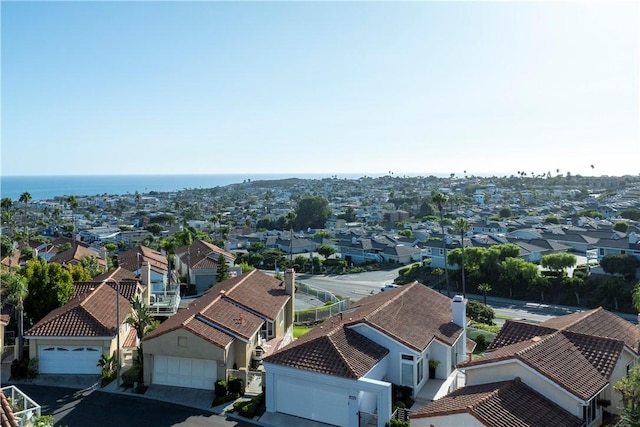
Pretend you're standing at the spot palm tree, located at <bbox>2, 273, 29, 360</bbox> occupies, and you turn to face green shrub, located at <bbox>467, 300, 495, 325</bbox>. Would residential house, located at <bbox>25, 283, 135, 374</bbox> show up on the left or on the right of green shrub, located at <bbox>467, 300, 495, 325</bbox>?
right

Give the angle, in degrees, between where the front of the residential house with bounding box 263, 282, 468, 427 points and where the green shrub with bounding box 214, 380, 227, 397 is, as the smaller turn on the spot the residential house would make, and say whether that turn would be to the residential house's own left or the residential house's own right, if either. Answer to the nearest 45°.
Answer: approximately 45° to the residential house's own right

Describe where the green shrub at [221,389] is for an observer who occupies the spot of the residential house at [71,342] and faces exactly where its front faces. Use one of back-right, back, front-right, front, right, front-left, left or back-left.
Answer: front-left

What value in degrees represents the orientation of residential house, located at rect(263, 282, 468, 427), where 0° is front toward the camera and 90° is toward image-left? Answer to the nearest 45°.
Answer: approximately 45°

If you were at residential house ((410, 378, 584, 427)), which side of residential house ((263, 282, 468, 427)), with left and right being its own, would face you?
left

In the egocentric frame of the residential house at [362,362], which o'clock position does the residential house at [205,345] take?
the residential house at [205,345] is roughly at 2 o'clock from the residential house at [362,362].

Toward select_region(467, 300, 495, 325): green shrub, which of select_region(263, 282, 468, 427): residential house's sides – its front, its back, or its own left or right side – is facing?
back

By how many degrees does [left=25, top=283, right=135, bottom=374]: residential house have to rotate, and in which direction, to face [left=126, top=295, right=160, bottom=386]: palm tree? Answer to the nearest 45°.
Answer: approximately 90° to its left
